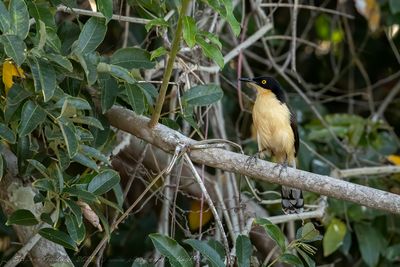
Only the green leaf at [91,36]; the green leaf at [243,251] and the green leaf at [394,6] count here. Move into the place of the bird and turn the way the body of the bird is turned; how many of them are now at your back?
1

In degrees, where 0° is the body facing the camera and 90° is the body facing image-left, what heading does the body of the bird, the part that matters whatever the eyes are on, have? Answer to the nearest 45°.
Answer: approximately 45°

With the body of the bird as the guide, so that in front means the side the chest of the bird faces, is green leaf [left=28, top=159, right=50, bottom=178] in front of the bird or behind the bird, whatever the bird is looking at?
in front

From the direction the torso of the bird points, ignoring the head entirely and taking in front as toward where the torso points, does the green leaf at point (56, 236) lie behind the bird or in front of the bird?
in front
